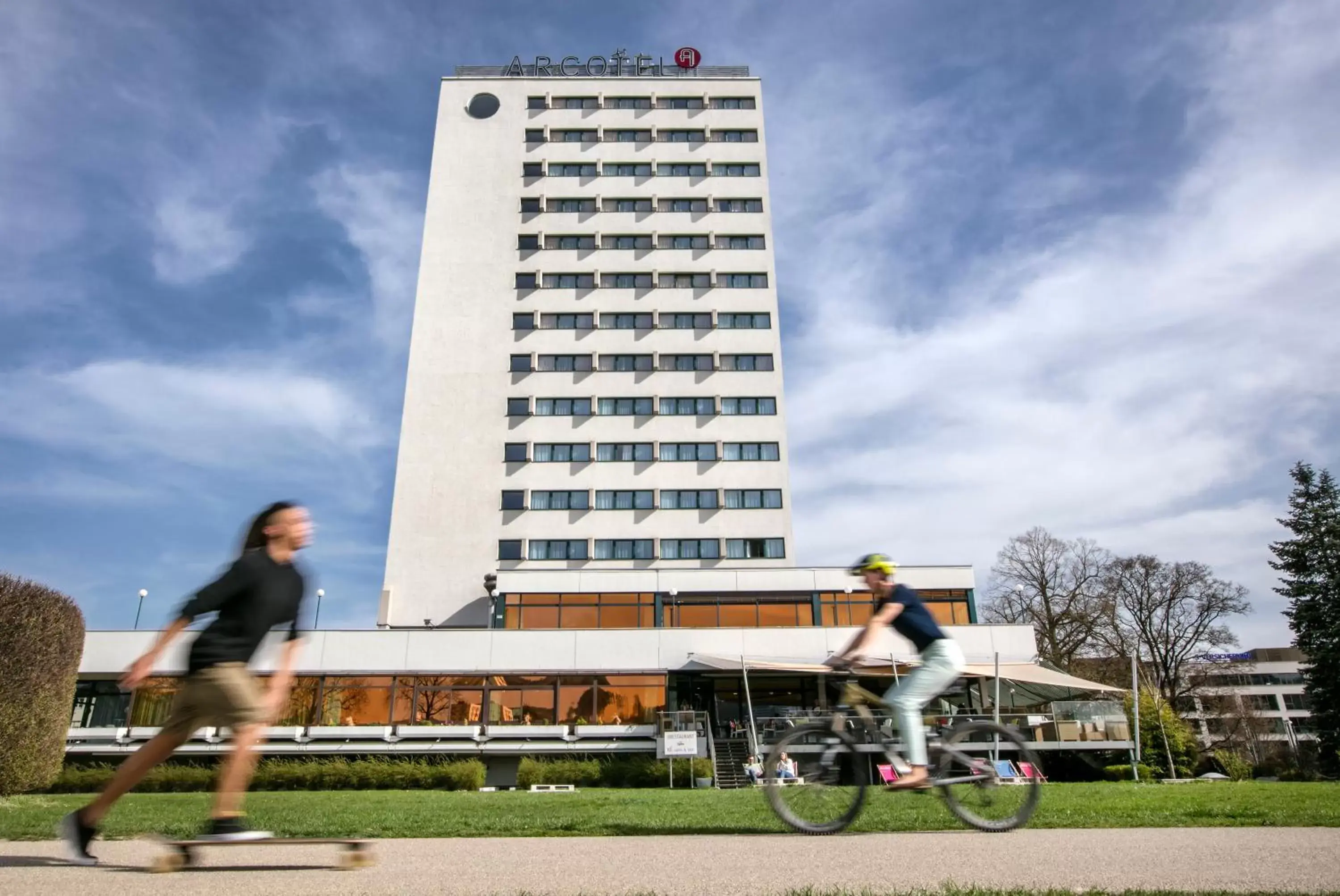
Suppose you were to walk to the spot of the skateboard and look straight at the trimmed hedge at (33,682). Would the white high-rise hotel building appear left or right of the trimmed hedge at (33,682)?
right

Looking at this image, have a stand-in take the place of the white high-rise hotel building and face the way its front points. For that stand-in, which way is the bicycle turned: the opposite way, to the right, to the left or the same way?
to the right

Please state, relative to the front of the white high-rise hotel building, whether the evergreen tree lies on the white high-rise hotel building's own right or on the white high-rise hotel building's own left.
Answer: on the white high-rise hotel building's own left

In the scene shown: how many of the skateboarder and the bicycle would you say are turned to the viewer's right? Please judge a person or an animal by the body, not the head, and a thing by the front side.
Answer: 1

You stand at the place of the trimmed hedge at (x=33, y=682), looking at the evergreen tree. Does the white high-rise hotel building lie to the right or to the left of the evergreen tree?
left

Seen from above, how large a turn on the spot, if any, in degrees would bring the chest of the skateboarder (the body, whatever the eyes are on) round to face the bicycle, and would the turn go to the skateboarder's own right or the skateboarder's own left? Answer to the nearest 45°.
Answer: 0° — they already face it

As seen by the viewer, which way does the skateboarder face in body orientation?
to the viewer's right

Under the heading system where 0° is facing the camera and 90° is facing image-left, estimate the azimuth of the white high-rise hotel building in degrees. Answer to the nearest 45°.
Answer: approximately 0°

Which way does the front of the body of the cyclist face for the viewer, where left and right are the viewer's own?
facing to the left of the viewer

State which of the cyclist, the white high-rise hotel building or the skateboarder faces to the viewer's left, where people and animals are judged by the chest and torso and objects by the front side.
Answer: the cyclist

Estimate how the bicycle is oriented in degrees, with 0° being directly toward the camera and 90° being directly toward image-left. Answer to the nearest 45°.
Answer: approximately 90°
